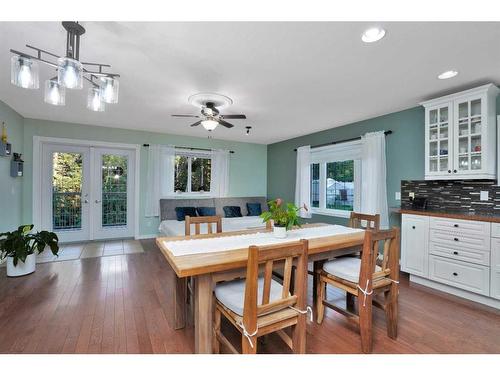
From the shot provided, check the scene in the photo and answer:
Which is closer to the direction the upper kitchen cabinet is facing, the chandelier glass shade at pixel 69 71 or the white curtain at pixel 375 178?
the chandelier glass shade

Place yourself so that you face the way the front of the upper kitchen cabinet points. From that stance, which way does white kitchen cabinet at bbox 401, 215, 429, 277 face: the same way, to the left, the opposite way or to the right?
the same way

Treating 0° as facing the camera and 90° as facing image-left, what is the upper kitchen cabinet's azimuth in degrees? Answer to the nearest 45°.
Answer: approximately 45°

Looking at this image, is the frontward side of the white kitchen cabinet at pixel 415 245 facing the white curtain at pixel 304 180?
no

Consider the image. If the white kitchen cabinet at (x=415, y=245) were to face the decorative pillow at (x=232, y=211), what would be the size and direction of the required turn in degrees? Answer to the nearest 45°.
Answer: approximately 45° to its right

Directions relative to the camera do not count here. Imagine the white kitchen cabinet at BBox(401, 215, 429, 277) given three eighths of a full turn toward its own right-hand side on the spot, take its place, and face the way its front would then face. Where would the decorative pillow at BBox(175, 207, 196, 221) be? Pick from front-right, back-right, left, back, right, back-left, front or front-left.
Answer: left

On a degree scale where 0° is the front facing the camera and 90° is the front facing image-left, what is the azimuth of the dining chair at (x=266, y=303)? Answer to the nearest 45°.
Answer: approximately 135°

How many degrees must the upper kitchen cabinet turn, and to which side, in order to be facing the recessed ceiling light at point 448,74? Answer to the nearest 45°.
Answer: approximately 45° to its left

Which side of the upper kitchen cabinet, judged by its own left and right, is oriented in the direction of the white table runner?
front

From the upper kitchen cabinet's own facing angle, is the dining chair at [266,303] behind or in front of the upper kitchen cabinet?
in front

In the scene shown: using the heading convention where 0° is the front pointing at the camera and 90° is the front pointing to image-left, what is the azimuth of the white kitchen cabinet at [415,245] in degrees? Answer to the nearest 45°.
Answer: approximately 45°

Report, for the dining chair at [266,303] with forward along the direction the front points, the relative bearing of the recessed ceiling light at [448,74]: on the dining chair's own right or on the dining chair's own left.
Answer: on the dining chair's own right

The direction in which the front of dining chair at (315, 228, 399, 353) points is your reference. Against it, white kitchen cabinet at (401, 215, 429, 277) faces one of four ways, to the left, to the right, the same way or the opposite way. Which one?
to the left
